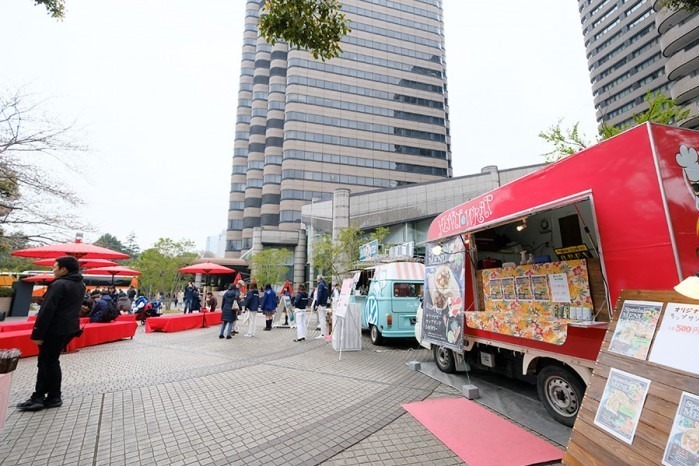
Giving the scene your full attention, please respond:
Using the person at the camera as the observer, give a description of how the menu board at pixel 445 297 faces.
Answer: facing the viewer and to the left of the viewer

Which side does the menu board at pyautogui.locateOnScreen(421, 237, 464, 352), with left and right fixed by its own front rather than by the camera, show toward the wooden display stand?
front

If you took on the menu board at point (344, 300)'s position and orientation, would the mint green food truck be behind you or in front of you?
behind

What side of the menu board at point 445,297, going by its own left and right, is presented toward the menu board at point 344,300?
right

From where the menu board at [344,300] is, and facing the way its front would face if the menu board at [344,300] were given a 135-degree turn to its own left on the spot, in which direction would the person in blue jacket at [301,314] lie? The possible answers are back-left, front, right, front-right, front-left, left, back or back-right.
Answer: back-left

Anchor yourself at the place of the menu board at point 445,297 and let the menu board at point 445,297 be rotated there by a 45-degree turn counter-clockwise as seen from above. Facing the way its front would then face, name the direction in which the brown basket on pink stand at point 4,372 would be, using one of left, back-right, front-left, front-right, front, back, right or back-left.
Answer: front-right

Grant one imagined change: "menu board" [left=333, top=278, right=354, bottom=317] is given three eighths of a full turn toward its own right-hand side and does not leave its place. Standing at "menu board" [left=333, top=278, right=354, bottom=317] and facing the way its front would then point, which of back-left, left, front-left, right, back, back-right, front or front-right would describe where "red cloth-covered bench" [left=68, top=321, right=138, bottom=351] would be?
left

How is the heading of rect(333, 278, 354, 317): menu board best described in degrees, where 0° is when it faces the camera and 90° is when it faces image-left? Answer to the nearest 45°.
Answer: approximately 45°

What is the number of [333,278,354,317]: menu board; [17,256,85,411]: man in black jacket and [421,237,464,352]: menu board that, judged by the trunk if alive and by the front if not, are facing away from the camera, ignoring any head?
0
